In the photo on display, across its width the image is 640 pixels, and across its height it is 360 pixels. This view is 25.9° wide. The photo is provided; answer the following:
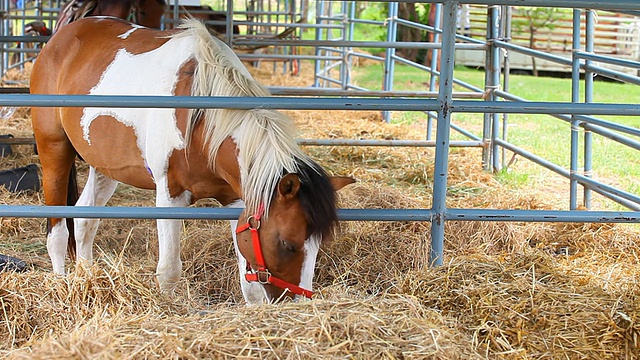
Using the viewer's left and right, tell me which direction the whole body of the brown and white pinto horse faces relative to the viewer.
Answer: facing the viewer and to the right of the viewer
